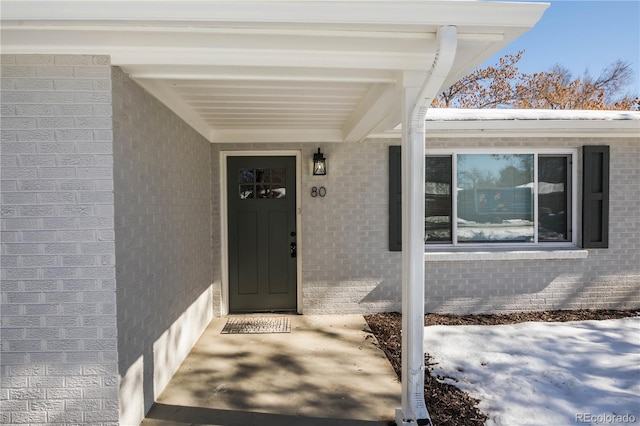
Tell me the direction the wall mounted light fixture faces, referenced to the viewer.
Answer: facing the viewer

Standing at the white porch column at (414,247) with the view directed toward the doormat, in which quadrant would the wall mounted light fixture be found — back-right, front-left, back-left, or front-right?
front-right

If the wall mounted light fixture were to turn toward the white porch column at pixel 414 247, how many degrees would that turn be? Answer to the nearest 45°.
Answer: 0° — it already faces it
